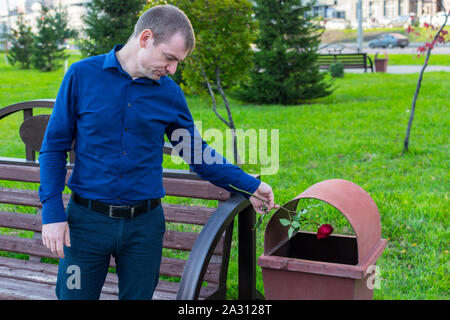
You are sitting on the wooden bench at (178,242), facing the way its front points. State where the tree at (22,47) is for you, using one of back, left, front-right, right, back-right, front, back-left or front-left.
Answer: back-right

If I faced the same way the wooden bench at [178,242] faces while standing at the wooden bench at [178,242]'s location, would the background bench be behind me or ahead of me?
behind

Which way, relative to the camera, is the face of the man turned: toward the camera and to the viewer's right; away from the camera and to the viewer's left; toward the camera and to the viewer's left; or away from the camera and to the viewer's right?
toward the camera and to the viewer's right

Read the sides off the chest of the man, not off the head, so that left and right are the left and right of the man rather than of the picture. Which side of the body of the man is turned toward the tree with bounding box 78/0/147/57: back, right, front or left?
back

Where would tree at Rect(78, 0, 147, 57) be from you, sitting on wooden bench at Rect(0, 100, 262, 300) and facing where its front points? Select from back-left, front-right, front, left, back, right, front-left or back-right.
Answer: back-right

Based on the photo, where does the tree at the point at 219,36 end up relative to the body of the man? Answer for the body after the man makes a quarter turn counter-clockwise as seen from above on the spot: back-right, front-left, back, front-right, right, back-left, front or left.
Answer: left

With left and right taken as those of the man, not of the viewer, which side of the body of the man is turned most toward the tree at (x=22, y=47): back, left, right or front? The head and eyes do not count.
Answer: back

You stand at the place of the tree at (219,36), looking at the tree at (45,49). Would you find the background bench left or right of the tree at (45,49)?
right

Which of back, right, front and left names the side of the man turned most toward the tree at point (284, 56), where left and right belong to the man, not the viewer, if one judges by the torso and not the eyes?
back

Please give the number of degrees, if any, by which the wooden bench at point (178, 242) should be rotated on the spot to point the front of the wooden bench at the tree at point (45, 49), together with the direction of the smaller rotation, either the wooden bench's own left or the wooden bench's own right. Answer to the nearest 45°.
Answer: approximately 135° to the wooden bench's own right

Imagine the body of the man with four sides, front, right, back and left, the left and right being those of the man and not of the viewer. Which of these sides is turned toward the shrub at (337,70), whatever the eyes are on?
back

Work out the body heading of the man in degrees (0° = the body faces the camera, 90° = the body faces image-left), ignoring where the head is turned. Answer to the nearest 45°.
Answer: approximately 0°
